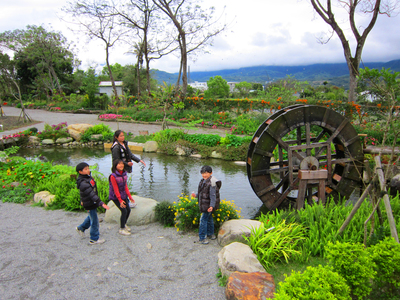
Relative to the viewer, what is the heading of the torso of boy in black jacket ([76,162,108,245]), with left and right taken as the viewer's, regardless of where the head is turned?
facing to the right of the viewer

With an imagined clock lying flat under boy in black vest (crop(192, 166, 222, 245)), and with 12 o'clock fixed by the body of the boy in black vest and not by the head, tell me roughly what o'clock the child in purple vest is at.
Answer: The child in purple vest is roughly at 2 o'clock from the boy in black vest.

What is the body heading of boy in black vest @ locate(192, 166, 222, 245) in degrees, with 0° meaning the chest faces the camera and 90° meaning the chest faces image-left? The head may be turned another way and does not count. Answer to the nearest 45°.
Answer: approximately 45°

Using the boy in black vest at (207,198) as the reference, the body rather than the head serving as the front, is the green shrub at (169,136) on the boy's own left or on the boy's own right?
on the boy's own right

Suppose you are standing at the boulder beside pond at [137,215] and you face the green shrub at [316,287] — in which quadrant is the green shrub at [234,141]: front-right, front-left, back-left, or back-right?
back-left

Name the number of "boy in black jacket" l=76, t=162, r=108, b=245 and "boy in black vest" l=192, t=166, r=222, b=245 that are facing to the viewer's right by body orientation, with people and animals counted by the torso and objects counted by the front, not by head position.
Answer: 1
